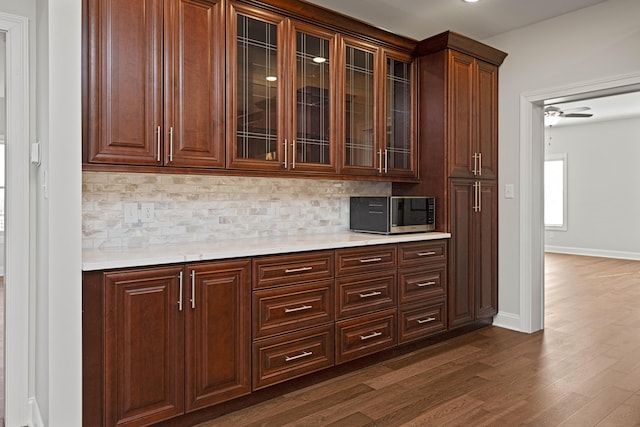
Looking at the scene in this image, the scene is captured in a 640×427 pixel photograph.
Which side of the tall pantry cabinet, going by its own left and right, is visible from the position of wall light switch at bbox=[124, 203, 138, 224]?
right

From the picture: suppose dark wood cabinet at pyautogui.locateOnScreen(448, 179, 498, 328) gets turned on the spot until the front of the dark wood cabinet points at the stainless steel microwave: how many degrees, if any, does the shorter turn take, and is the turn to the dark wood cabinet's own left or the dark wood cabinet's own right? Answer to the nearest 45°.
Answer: approximately 90° to the dark wood cabinet's own right

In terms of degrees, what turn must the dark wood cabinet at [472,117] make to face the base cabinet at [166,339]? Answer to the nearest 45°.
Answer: approximately 90° to its right

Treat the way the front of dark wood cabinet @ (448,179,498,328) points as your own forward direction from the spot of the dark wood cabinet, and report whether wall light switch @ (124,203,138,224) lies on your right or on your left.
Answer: on your right

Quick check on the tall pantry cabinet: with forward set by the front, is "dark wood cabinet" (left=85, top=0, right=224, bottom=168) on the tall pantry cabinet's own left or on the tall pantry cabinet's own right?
on the tall pantry cabinet's own right

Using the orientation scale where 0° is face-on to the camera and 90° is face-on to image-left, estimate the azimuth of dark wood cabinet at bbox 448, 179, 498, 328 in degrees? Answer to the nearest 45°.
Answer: approximately 315°

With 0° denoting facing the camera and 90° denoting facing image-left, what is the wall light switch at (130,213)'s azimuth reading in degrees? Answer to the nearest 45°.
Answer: approximately 0°

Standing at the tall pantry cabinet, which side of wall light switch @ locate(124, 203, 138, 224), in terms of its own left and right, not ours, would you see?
left
